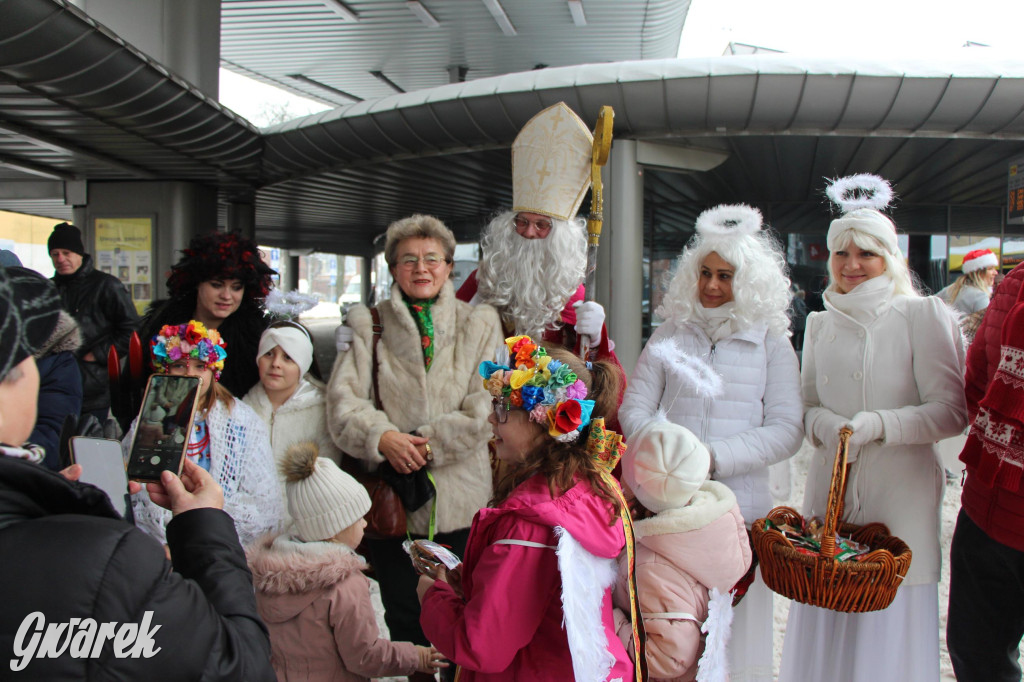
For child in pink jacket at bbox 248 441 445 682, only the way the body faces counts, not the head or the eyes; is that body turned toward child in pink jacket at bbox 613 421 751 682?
no

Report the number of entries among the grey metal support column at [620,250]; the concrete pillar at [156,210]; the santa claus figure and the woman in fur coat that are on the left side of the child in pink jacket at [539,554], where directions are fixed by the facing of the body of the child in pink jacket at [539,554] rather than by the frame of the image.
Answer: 0

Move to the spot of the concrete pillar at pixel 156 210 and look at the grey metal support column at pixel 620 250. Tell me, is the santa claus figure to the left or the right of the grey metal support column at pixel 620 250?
right

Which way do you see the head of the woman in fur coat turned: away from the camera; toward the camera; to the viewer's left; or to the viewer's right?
toward the camera

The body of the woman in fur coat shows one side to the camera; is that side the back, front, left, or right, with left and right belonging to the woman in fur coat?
front

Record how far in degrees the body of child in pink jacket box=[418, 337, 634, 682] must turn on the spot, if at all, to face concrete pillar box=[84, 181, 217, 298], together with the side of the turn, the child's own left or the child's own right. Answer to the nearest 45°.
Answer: approximately 45° to the child's own right

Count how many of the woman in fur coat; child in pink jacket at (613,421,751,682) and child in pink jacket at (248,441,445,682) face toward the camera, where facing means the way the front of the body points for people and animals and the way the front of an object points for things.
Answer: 1

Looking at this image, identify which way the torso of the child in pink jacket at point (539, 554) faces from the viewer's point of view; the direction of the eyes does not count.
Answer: to the viewer's left

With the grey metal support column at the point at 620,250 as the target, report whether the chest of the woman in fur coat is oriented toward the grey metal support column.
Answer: no

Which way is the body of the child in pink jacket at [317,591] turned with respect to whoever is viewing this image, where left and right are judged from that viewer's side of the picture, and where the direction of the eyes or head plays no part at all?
facing away from the viewer and to the right of the viewer

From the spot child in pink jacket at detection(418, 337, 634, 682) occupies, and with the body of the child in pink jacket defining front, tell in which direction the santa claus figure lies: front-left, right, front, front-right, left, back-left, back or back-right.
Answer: right

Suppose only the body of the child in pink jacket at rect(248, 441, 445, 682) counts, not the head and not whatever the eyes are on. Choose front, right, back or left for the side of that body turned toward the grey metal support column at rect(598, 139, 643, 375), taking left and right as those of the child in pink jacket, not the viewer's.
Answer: front
